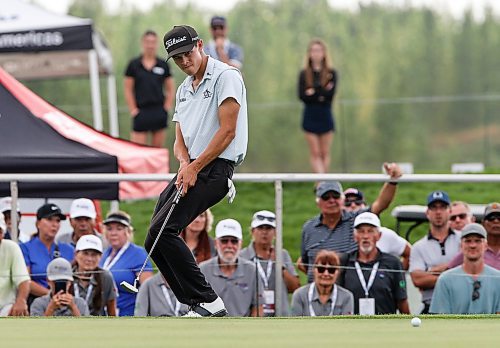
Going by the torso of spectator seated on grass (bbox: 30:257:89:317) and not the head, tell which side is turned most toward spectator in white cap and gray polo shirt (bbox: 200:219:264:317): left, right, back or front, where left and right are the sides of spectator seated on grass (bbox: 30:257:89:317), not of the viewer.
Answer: left

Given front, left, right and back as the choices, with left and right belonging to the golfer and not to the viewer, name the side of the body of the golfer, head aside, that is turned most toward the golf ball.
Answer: left

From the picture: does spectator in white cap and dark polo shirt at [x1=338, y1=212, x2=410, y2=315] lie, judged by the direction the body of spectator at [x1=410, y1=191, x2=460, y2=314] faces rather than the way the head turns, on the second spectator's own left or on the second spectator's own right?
on the second spectator's own right

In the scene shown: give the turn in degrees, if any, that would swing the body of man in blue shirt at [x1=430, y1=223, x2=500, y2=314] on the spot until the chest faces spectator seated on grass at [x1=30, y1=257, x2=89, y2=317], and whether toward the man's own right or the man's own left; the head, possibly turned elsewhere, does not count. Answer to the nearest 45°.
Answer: approximately 90° to the man's own right

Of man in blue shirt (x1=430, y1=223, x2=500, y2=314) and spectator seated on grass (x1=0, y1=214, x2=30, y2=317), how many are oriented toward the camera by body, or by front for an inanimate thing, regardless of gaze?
2

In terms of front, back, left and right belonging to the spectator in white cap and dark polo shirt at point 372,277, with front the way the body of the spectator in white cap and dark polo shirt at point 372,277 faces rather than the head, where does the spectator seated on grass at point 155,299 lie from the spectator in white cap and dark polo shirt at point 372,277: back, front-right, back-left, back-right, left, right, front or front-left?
right

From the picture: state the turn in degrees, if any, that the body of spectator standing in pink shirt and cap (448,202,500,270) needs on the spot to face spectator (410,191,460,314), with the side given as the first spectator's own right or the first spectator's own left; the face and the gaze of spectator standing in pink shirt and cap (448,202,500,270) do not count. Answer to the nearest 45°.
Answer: approximately 90° to the first spectator's own right

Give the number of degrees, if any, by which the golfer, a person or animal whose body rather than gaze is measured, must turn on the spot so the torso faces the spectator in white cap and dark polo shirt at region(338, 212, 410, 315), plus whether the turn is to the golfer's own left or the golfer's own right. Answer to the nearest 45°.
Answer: approximately 180°

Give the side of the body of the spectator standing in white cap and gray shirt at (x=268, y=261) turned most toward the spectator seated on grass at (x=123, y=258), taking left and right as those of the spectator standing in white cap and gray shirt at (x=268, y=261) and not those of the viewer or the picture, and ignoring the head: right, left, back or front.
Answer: right

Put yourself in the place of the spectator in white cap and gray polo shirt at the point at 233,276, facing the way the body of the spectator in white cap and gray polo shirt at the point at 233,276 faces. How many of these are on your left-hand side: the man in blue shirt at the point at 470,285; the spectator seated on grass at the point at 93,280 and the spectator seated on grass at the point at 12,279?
1

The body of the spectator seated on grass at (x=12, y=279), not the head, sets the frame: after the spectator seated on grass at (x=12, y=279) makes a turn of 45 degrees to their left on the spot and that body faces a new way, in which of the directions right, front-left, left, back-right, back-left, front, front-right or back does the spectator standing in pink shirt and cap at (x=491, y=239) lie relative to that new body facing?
front-left

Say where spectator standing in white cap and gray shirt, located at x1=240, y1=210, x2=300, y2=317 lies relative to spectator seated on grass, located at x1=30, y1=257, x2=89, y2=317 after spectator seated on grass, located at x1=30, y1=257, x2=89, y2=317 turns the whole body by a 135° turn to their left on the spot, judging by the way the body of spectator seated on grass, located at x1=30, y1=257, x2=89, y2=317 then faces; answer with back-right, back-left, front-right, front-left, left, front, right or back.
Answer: front-right

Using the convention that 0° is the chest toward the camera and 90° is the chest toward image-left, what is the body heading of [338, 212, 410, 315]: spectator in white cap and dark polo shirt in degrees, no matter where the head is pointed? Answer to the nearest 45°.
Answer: approximately 0°

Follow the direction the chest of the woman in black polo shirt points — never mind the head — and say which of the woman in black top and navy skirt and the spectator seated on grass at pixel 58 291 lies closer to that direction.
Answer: the spectator seated on grass
